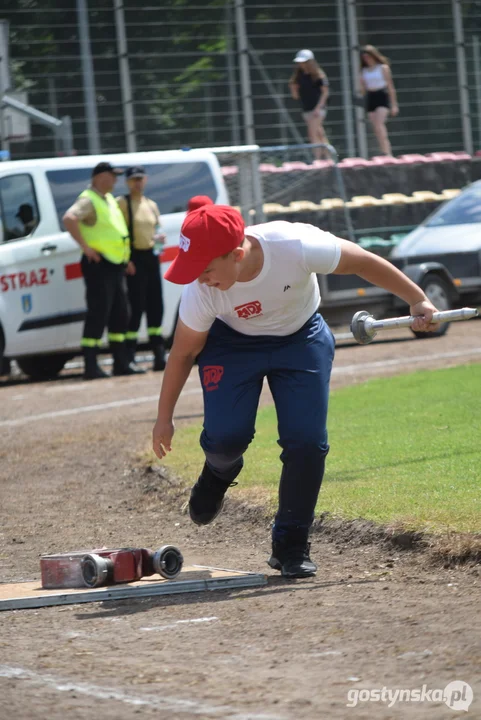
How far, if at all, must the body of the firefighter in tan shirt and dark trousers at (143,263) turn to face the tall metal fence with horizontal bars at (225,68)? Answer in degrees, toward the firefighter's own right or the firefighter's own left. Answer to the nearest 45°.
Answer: approximately 180°

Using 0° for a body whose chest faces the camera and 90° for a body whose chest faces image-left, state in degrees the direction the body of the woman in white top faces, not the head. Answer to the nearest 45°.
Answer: approximately 45°

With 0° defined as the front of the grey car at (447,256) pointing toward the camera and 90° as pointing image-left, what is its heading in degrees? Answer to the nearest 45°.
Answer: approximately 90°

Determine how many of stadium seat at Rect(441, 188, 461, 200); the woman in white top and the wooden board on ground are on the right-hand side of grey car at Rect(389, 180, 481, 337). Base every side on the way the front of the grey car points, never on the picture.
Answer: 2

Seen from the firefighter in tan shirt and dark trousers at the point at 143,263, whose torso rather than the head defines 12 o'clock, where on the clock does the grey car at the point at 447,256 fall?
The grey car is roughly at 8 o'clock from the firefighter in tan shirt and dark trousers.

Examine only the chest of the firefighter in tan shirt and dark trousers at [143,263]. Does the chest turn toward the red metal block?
yes

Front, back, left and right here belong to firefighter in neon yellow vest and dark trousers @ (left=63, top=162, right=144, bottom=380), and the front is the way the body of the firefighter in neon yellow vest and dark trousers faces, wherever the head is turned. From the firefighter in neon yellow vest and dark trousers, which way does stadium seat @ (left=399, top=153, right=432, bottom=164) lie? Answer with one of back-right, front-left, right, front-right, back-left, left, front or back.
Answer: left

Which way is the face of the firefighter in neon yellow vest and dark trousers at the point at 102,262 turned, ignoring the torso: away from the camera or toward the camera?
toward the camera

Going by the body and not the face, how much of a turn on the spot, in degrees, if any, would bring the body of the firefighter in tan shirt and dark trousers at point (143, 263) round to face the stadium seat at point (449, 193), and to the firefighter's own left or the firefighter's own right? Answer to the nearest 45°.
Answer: approximately 135° to the firefighter's own left

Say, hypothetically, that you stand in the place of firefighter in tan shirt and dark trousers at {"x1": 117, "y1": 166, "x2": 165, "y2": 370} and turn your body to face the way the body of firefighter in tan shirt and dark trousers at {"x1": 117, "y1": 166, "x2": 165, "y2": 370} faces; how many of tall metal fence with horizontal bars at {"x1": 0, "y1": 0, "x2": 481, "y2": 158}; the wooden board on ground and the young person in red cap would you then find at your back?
1

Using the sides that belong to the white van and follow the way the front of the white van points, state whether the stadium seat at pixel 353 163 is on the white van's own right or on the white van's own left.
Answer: on the white van's own right

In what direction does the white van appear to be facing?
to the viewer's left

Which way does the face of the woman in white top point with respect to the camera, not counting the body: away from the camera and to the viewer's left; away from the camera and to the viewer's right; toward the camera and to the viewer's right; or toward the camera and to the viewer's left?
toward the camera and to the viewer's left

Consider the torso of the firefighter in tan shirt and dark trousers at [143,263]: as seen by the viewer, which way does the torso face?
toward the camera

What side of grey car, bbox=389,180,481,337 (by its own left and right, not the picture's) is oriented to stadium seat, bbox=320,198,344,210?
right

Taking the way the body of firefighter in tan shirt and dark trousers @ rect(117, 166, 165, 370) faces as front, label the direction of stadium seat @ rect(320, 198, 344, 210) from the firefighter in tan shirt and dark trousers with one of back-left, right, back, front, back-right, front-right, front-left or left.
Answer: back-left

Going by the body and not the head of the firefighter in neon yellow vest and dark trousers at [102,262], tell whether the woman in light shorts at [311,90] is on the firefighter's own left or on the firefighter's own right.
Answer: on the firefighter's own left
